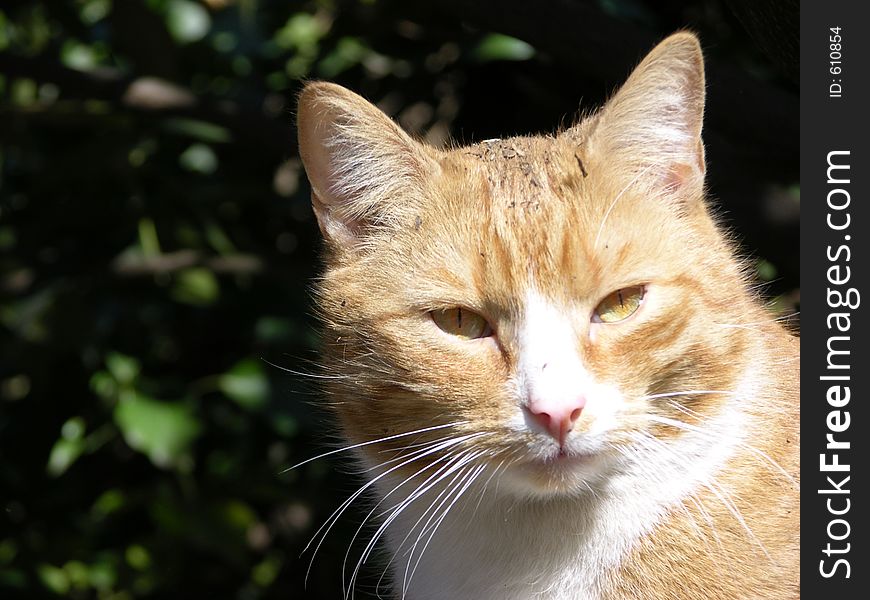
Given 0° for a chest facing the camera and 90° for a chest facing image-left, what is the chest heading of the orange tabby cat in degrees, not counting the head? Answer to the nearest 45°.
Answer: approximately 0°

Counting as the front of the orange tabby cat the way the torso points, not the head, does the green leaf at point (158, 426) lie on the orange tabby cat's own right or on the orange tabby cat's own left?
on the orange tabby cat's own right

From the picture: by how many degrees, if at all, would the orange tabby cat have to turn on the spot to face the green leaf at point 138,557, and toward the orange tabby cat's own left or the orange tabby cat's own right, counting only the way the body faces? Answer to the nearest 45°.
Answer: approximately 135° to the orange tabby cat's own right

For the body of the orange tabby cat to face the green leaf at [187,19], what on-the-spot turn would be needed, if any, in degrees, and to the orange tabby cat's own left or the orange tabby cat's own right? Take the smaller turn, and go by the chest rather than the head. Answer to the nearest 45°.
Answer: approximately 135° to the orange tabby cat's own right

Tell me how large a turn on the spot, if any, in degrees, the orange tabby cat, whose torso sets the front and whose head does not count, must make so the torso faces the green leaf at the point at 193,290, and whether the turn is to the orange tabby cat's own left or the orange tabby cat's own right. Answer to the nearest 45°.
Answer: approximately 135° to the orange tabby cat's own right
